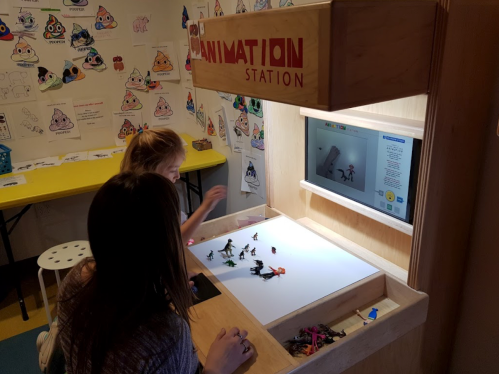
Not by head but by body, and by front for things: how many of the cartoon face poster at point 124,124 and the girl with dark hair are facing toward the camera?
1

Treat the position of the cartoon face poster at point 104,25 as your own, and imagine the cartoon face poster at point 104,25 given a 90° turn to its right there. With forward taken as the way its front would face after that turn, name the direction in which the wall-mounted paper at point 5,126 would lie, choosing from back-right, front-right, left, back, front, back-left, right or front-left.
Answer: front

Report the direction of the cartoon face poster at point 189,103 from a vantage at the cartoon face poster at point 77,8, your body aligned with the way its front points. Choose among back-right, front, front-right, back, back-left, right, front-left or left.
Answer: left

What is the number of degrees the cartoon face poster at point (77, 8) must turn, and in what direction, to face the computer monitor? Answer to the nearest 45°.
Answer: approximately 45° to its left

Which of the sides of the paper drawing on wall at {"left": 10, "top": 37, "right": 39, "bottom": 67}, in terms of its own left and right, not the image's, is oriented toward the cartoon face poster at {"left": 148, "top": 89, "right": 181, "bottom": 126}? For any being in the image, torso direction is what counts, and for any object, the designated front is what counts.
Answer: left

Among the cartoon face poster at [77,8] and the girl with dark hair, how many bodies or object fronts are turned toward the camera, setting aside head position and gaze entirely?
1

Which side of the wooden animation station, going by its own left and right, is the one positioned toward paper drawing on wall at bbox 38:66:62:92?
right

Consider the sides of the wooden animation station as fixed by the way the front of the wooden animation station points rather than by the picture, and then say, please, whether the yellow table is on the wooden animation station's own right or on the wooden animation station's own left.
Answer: on the wooden animation station's own right

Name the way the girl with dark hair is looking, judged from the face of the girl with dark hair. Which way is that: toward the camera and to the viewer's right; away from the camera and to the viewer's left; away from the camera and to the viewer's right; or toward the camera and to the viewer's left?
away from the camera and to the viewer's right
